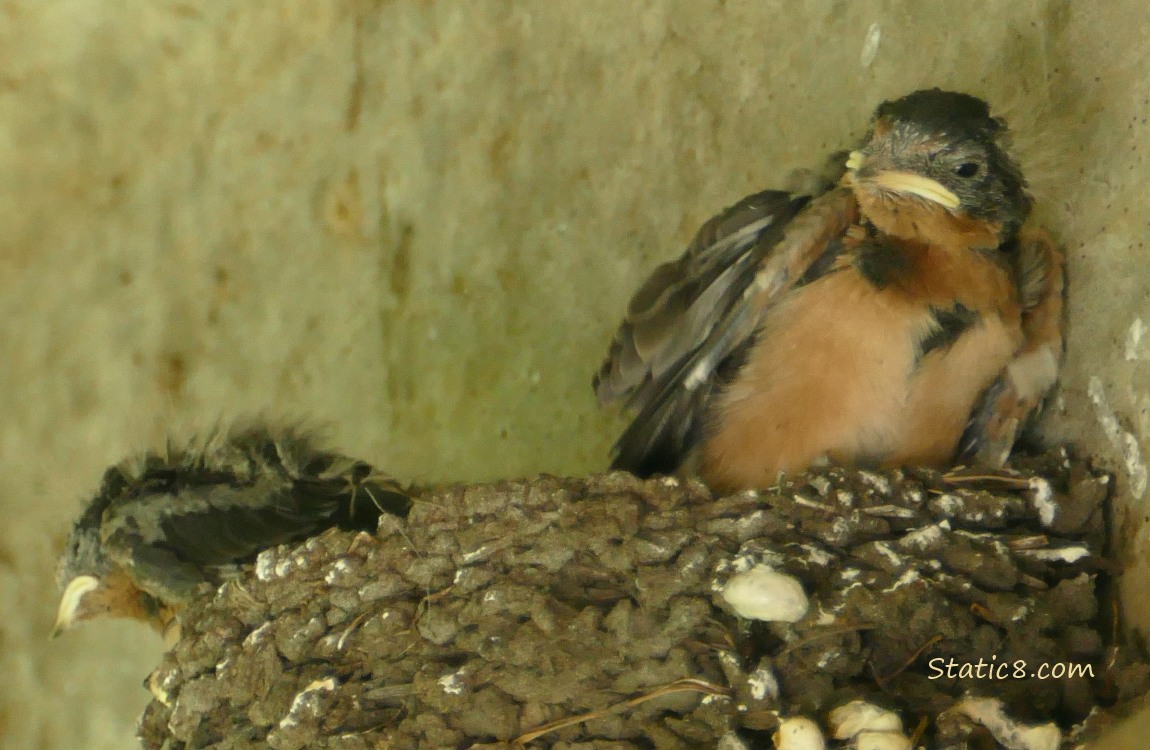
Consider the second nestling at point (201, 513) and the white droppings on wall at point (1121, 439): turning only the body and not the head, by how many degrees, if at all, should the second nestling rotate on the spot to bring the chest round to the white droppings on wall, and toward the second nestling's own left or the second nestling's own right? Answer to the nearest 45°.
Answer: approximately 135° to the second nestling's own left

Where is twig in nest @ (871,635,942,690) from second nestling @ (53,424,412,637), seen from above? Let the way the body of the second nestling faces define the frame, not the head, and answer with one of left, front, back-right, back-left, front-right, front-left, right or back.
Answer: back-left

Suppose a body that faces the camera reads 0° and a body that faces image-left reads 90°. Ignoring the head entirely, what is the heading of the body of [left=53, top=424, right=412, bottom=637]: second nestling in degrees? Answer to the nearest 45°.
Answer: approximately 90°

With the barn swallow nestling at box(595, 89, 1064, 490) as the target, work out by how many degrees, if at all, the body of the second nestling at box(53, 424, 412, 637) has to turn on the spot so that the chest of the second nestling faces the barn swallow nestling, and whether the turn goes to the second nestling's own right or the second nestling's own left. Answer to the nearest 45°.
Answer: approximately 180°
